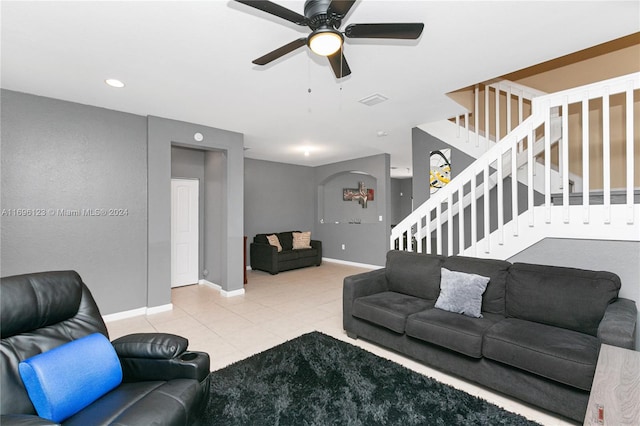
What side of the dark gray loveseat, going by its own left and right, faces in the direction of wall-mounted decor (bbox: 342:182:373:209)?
left

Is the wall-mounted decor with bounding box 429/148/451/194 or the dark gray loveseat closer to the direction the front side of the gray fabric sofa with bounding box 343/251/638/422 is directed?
the dark gray loveseat

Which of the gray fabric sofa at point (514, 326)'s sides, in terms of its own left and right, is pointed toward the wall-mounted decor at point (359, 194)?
right

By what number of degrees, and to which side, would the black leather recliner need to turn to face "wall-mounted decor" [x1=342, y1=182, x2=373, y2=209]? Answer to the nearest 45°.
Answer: approximately 90° to its left

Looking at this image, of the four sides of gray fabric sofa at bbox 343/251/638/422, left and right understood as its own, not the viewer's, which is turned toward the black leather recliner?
front

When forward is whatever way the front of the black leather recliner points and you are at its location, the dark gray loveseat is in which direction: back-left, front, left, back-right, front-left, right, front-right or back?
left

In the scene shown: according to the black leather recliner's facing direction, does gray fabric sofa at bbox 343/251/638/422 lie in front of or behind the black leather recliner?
in front

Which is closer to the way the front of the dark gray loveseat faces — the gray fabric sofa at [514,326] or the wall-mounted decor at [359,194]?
the gray fabric sofa

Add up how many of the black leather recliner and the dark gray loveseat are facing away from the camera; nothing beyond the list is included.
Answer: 0

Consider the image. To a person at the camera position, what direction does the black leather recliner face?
facing the viewer and to the right of the viewer

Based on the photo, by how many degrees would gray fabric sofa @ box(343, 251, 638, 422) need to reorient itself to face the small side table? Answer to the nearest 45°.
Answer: approximately 45° to its left

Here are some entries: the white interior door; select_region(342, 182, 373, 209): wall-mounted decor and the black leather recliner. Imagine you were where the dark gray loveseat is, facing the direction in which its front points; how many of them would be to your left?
1

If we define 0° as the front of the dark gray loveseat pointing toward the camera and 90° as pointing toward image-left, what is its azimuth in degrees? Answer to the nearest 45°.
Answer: approximately 315°

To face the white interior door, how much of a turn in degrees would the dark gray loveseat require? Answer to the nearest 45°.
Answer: approximately 90° to its right

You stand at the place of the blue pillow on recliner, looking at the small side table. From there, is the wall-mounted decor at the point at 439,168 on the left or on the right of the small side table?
left
